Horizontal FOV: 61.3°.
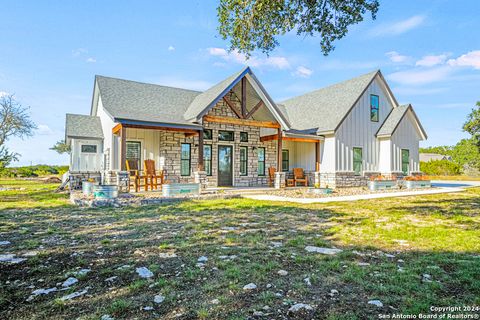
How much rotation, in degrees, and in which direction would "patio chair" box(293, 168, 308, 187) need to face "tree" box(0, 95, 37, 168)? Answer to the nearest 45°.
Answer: approximately 135° to its right

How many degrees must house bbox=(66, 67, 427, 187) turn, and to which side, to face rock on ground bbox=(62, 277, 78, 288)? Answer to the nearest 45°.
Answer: approximately 45° to its right

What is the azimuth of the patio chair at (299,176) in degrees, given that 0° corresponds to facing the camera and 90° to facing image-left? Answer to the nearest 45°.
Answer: approximately 315°

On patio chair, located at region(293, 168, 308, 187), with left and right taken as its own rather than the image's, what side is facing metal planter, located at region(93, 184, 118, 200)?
right

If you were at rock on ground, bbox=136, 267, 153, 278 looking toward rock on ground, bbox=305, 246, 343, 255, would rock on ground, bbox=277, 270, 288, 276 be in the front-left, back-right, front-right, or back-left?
front-right

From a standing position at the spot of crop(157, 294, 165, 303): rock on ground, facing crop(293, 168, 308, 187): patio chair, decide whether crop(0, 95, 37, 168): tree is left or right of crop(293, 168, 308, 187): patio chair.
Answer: left

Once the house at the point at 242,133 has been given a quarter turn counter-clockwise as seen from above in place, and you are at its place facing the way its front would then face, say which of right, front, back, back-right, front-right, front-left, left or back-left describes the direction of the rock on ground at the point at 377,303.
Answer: back-right

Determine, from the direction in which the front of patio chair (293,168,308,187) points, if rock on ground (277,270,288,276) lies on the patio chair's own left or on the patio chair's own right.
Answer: on the patio chair's own right

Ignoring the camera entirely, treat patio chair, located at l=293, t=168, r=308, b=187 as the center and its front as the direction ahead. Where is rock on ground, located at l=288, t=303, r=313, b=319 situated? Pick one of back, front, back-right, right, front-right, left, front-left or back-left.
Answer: front-right

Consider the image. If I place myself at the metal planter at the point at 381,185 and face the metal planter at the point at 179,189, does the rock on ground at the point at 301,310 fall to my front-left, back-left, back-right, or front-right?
front-left

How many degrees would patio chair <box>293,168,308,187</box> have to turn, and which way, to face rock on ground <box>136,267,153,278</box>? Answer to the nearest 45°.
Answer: approximately 45° to its right

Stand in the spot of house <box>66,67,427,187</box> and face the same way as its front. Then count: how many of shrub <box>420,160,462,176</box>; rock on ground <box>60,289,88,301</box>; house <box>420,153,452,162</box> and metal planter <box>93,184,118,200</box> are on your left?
2

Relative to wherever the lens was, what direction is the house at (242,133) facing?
facing the viewer and to the right of the viewer

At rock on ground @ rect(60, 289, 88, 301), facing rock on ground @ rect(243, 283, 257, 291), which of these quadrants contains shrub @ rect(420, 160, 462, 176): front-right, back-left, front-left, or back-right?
front-left

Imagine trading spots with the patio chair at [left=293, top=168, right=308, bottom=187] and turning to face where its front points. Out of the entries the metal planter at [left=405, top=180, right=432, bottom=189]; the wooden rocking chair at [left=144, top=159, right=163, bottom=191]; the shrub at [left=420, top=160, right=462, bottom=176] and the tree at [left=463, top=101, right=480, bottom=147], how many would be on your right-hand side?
1

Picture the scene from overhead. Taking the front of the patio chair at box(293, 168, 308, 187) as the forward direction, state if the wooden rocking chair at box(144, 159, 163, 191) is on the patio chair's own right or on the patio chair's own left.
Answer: on the patio chair's own right

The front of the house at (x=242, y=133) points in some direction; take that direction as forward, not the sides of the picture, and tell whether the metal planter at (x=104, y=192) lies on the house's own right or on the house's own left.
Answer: on the house's own right
